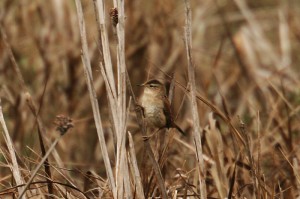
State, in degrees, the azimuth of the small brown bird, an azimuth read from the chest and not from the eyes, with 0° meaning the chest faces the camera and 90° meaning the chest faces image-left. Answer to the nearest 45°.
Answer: approximately 45°

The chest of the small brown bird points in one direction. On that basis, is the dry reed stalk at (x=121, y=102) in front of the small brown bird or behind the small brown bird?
in front
